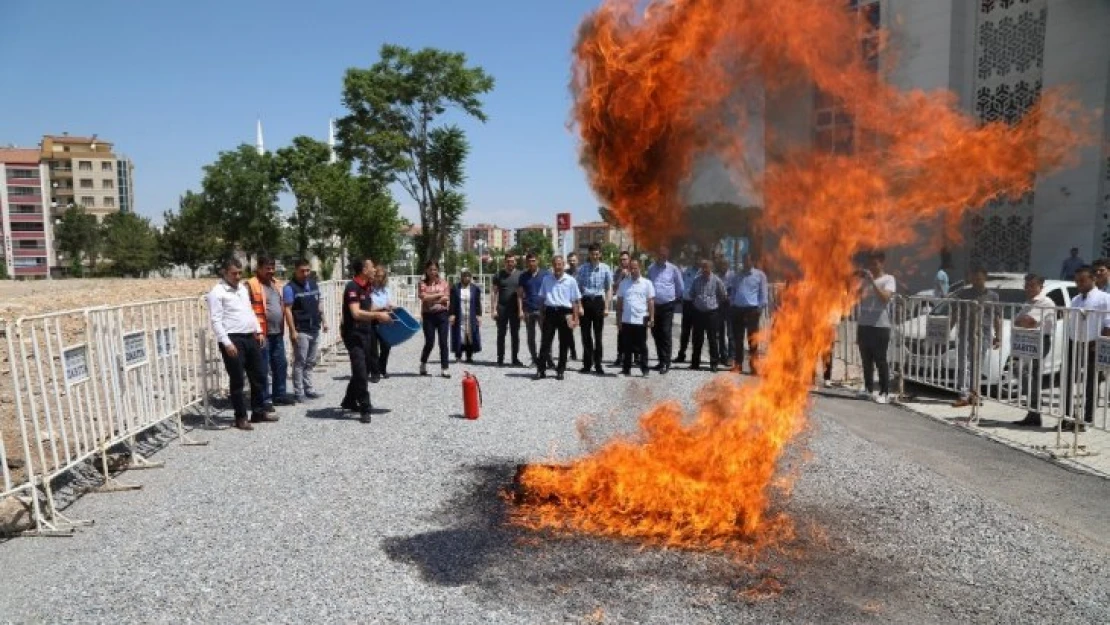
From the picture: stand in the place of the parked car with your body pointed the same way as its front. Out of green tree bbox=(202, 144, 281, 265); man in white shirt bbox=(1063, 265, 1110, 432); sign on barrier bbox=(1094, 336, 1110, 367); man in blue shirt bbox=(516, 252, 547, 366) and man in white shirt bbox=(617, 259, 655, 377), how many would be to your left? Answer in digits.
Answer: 2

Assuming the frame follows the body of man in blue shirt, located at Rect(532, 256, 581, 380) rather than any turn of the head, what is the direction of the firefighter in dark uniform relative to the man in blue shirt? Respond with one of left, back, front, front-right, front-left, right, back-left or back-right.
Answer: front-right

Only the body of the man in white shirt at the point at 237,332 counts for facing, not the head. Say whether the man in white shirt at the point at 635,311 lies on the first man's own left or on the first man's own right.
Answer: on the first man's own left

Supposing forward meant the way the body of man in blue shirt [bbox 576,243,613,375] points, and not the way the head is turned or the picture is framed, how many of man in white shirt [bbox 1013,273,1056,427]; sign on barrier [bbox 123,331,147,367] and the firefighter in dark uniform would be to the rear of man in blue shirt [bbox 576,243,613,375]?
0

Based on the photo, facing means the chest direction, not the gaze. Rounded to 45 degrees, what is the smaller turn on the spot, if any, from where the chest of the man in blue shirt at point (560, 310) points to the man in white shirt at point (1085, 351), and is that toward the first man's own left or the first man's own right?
approximately 45° to the first man's own left

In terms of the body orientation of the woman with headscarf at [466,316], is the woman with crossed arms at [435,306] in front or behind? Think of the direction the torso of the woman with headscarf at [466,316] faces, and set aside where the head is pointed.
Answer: in front

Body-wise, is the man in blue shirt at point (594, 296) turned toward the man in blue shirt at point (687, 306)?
no

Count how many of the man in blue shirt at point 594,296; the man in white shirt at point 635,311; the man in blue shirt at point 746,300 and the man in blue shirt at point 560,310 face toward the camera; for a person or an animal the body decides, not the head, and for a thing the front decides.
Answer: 4

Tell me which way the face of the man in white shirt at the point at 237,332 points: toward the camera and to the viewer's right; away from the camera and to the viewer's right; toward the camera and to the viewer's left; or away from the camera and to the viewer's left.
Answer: toward the camera and to the viewer's right

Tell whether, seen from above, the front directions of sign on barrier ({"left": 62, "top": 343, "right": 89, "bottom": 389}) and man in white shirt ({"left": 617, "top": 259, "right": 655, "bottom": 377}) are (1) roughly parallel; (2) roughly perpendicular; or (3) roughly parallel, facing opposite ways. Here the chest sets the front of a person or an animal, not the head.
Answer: roughly perpendicular

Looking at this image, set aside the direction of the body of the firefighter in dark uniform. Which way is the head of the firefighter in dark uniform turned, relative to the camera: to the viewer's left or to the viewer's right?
to the viewer's right

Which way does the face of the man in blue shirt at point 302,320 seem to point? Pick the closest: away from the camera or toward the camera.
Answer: toward the camera

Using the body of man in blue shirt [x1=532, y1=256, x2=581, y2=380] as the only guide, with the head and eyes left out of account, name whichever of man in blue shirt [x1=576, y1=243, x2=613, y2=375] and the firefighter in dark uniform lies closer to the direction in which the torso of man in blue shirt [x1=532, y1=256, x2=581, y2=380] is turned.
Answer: the firefighter in dark uniform

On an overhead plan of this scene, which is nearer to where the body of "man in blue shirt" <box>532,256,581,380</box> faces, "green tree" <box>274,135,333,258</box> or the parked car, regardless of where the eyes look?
the parked car

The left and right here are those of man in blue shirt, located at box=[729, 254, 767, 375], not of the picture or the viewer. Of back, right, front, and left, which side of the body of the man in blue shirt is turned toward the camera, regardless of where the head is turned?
front

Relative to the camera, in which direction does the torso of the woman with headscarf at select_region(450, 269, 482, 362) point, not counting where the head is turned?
toward the camera

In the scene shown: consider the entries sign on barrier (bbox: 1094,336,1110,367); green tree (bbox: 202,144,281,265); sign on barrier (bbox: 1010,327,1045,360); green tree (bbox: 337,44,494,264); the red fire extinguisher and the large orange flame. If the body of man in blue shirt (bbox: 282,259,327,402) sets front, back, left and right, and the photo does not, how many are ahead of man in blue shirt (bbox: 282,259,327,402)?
4

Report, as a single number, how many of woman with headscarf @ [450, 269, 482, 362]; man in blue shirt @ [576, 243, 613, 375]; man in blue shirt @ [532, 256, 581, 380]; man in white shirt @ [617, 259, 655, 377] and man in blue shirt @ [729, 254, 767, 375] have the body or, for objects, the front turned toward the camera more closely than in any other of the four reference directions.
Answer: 5

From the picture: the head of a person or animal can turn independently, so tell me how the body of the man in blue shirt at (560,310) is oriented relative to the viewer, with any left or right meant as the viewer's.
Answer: facing the viewer

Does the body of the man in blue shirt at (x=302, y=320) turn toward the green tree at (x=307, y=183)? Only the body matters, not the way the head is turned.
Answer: no
